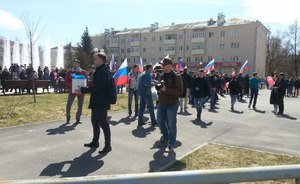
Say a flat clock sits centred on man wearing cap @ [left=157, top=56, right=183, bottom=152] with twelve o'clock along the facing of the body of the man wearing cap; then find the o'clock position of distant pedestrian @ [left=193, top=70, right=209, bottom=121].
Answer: The distant pedestrian is roughly at 5 o'clock from the man wearing cap.

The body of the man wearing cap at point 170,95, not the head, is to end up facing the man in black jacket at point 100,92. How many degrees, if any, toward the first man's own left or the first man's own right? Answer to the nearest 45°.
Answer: approximately 45° to the first man's own right

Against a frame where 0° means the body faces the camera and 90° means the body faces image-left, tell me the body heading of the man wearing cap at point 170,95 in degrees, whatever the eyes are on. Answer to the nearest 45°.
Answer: approximately 45°

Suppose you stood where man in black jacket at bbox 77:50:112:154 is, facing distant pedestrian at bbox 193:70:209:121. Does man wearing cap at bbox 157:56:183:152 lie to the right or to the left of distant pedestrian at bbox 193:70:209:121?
right

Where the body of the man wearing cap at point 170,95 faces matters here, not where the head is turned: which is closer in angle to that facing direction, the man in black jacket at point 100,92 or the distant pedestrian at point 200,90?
the man in black jacket
